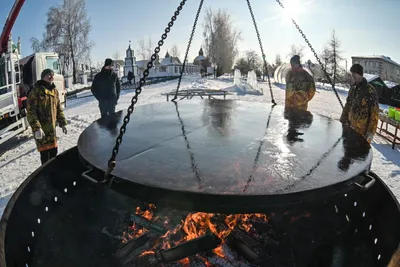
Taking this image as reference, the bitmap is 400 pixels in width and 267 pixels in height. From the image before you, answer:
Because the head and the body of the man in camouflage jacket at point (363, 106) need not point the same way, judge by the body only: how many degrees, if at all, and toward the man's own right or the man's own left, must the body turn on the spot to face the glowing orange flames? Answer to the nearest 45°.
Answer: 0° — they already face it

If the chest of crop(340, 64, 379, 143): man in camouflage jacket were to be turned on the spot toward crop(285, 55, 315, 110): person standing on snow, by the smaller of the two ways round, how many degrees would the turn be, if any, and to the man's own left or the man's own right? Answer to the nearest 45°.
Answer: approximately 90° to the man's own right

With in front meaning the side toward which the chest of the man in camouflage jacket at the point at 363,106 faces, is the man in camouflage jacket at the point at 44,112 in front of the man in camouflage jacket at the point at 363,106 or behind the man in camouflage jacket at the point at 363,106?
in front

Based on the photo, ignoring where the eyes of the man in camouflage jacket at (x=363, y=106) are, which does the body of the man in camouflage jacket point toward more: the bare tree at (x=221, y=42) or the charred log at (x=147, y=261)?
the charred log

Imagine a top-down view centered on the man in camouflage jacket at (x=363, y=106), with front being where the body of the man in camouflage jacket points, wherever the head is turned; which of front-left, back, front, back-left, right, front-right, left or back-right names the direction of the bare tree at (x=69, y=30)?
right

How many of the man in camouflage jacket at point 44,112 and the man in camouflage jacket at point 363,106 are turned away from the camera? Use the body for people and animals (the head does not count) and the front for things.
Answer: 0
